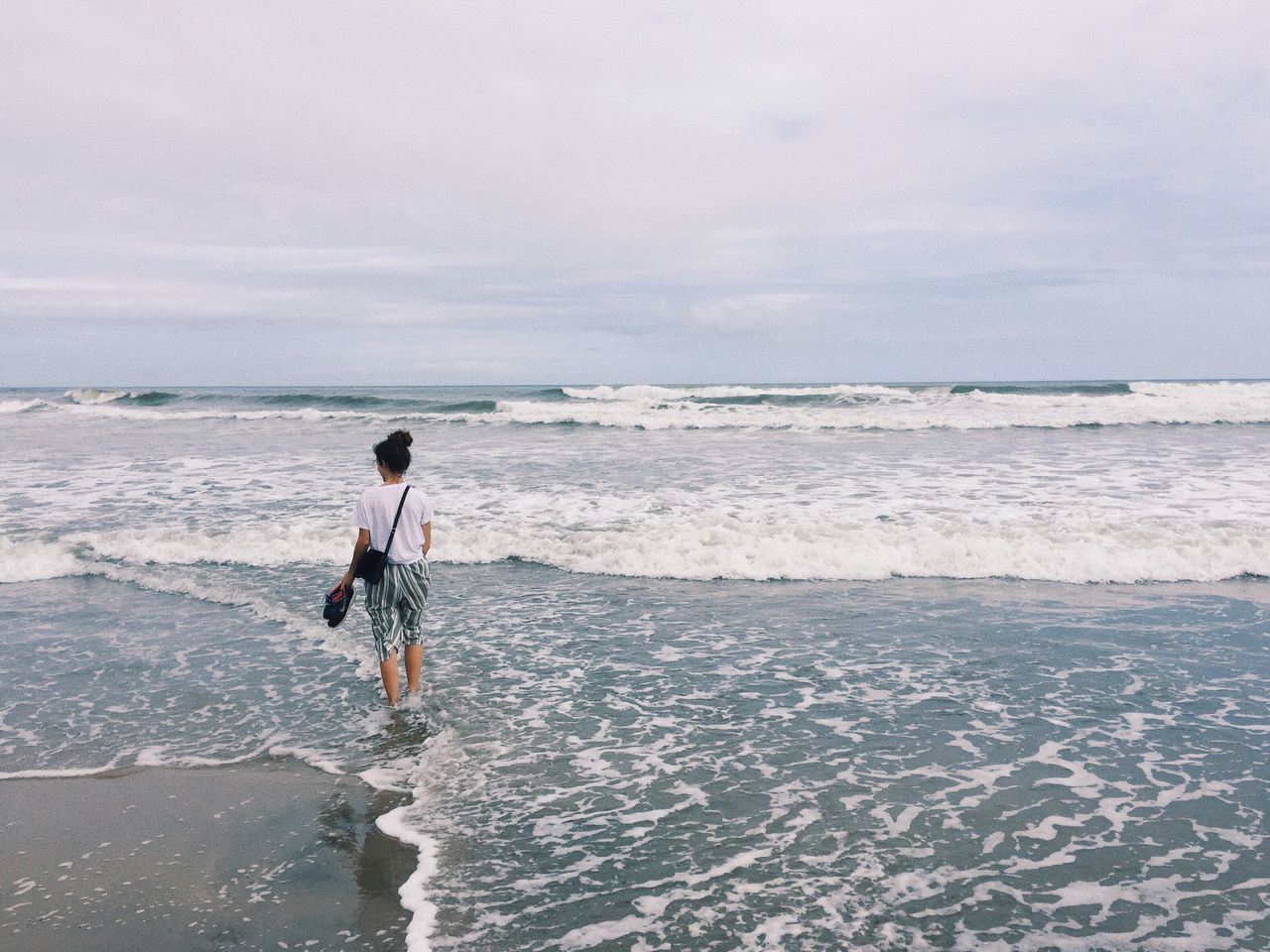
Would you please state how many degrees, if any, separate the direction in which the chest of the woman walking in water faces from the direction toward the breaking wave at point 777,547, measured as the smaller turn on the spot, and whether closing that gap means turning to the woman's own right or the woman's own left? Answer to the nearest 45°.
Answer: approximately 45° to the woman's own right

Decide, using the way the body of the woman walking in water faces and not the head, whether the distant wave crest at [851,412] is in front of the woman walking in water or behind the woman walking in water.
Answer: in front

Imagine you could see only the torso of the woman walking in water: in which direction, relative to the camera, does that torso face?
away from the camera
